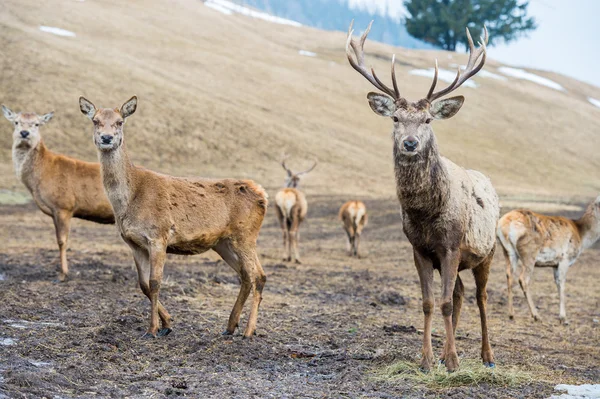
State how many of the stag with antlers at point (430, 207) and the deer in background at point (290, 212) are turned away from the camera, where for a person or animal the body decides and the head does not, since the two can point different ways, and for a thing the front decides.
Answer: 1

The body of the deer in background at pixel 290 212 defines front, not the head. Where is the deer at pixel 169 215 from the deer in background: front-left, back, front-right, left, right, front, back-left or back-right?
back

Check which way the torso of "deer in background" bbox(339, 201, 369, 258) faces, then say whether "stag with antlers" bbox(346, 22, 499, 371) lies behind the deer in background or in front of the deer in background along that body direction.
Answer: behind

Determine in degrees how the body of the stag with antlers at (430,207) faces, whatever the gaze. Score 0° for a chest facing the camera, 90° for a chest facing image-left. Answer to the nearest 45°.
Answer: approximately 45°

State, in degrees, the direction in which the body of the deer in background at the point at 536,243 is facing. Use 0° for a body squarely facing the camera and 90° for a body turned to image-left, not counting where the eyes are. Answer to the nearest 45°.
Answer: approximately 225°

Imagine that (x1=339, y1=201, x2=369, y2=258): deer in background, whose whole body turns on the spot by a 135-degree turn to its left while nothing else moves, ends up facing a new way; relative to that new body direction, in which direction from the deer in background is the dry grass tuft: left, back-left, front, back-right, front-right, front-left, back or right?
front-left

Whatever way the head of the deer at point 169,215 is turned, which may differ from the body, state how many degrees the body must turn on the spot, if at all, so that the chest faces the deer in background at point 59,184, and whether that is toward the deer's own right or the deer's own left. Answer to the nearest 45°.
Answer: approximately 45° to the deer's own right

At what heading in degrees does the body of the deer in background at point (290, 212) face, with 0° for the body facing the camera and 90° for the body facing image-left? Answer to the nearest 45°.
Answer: approximately 180°

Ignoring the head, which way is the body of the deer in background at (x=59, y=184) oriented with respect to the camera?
to the viewer's left

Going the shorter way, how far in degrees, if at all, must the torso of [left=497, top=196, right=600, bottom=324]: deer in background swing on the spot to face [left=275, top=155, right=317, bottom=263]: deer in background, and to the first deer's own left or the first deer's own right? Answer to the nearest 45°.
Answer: approximately 90° to the first deer's own left

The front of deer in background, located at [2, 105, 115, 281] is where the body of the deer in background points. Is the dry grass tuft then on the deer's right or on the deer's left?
on the deer's left

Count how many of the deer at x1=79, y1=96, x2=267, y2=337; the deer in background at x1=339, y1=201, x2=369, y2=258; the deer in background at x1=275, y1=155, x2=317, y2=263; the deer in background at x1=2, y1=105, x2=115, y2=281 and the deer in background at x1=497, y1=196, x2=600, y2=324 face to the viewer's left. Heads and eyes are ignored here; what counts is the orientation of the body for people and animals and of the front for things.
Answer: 2

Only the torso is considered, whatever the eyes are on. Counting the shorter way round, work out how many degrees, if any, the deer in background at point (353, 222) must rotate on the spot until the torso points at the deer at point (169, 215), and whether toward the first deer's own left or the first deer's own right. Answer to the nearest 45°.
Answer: approximately 180°

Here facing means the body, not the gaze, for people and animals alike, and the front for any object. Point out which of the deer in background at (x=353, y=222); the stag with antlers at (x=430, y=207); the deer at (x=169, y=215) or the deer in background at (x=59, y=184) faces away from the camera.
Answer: the deer in background at (x=353, y=222)

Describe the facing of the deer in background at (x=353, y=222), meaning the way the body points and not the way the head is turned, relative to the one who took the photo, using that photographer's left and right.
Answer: facing away from the viewer
